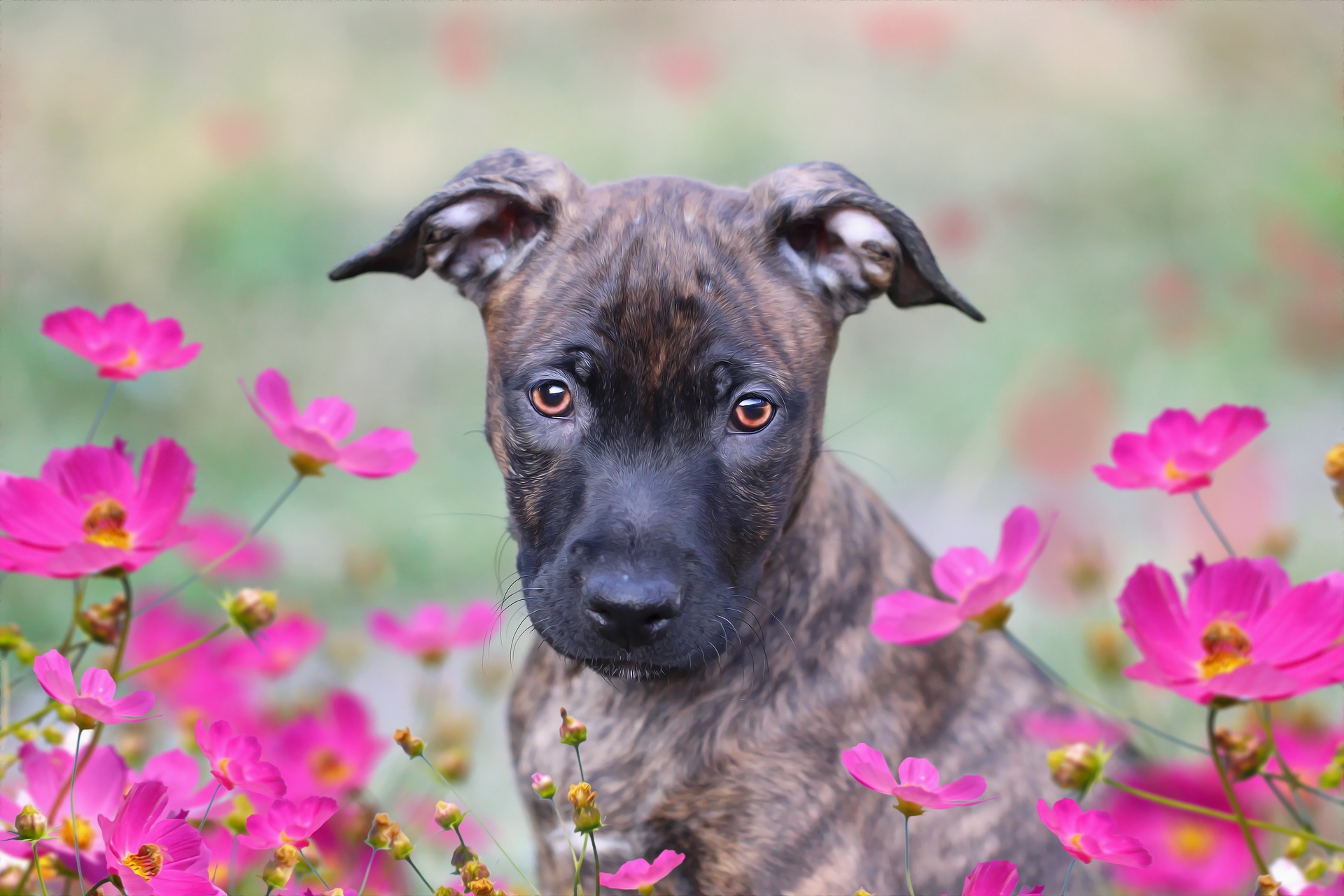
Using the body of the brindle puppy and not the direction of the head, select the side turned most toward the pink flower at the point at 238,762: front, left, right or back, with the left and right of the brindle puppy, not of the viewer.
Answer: front

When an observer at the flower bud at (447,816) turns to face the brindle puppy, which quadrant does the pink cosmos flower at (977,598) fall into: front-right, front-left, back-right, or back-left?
front-right

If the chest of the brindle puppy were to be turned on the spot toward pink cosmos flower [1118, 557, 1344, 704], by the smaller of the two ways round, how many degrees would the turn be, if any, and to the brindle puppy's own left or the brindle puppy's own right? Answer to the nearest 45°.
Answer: approximately 90° to the brindle puppy's own left

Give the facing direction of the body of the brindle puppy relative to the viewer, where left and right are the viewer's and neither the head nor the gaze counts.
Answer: facing the viewer and to the left of the viewer

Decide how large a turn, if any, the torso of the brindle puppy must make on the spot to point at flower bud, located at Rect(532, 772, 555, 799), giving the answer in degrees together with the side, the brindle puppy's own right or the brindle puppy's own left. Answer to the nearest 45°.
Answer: approximately 45° to the brindle puppy's own left

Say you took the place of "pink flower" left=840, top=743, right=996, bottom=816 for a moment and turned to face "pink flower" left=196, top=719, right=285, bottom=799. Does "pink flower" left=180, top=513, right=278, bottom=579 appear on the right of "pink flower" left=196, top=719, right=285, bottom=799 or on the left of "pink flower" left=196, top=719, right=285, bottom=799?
right

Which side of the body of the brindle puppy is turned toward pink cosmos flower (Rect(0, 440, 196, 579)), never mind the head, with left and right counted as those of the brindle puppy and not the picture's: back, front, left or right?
front

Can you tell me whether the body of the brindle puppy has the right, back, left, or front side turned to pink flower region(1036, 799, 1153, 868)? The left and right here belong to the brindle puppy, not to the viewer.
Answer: left
